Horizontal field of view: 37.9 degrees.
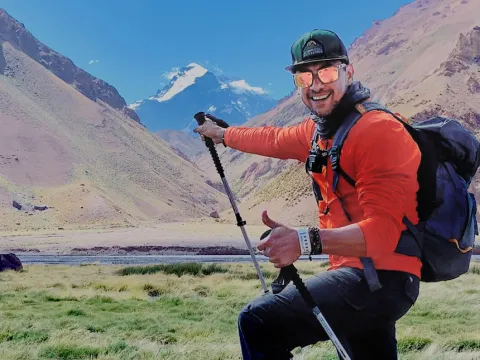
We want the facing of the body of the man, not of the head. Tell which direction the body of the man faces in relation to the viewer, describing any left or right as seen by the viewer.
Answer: facing the viewer and to the left of the viewer

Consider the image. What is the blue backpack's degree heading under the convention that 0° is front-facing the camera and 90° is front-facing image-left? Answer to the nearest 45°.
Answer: approximately 270°
